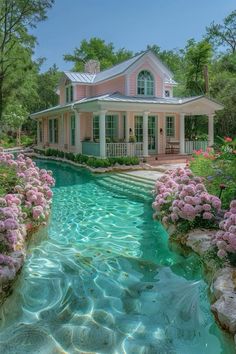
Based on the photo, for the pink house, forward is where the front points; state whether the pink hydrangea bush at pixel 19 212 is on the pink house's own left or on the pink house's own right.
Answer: on the pink house's own right

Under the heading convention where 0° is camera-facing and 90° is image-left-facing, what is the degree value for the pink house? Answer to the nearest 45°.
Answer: approximately 315°

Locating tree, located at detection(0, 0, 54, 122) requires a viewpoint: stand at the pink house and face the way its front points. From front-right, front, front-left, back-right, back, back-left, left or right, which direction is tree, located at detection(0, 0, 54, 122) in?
back

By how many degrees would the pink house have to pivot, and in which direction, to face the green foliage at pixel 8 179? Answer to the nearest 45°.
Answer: approximately 45° to its right

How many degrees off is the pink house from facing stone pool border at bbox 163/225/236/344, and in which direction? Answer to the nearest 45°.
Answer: approximately 45° to its right

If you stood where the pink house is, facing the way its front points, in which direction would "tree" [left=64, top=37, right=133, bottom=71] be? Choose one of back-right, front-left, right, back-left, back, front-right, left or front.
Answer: back-left

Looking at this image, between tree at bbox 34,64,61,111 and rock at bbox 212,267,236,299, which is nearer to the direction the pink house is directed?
the rock
